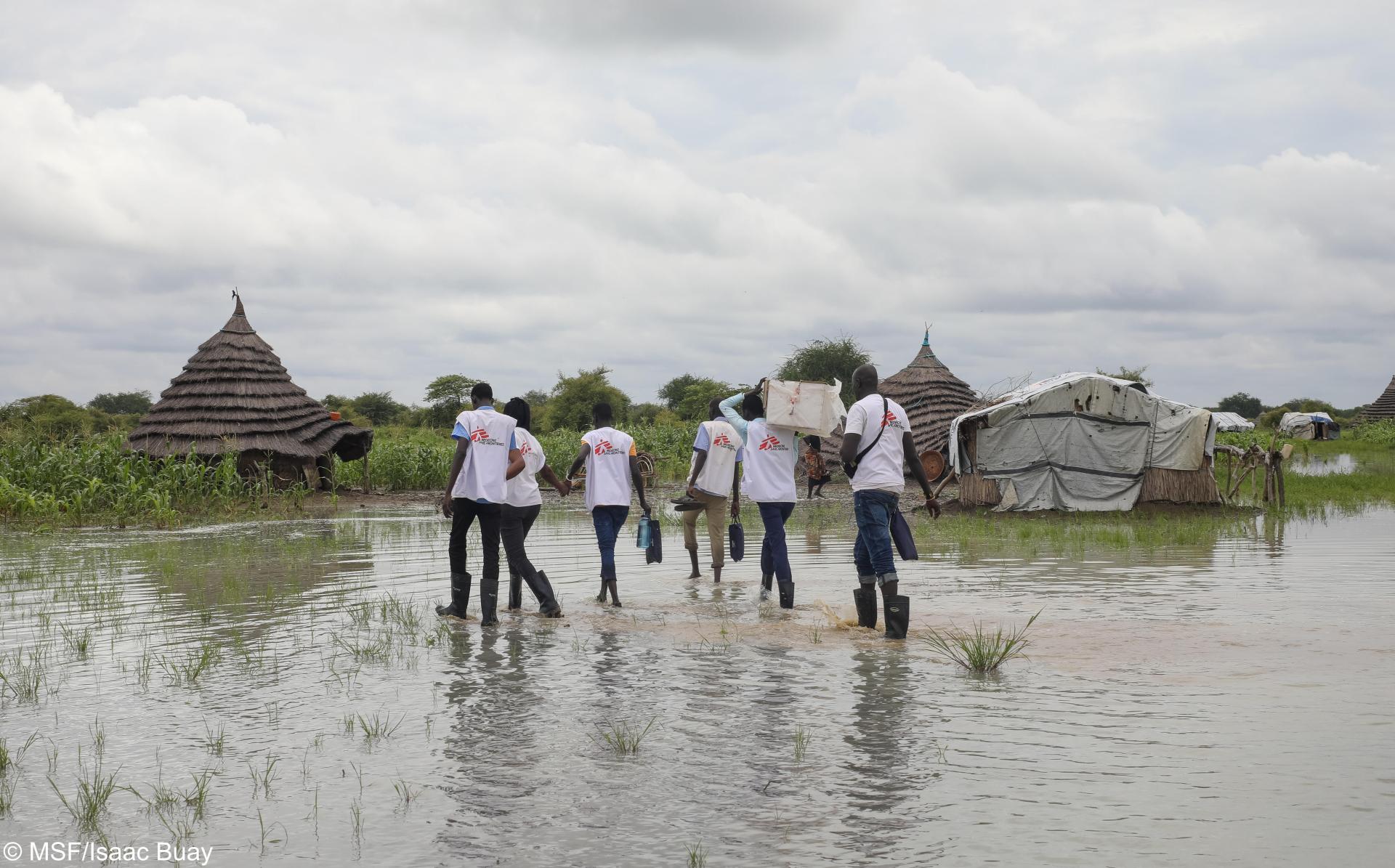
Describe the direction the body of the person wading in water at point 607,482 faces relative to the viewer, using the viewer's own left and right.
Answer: facing away from the viewer

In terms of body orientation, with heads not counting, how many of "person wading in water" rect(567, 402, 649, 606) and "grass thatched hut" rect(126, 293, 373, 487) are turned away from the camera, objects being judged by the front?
1

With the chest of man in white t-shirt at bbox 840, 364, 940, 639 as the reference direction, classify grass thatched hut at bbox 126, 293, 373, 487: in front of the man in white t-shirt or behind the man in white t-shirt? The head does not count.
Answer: in front

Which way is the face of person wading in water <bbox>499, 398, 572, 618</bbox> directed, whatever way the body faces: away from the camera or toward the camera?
away from the camera

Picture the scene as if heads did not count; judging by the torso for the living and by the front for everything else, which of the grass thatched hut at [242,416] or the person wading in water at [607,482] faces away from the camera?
the person wading in water

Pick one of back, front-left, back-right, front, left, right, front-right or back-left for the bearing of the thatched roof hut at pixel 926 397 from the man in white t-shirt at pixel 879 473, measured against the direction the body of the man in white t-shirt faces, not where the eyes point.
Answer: front-right

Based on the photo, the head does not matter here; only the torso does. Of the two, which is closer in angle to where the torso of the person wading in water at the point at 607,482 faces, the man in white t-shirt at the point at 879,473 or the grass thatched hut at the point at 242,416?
the grass thatched hut

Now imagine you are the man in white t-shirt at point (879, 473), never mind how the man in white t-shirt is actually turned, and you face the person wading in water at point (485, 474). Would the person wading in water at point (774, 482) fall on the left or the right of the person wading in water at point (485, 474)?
right

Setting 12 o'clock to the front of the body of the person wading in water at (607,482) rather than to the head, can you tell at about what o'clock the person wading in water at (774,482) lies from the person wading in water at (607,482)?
the person wading in water at (774,482) is roughly at 3 o'clock from the person wading in water at (607,482).

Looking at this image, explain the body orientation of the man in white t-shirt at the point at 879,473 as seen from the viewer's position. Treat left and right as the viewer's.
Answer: facing away from the viewer and to the left of the viewer

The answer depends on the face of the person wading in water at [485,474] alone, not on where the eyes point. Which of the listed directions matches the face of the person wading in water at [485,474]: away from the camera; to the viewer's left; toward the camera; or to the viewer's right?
away from the camera

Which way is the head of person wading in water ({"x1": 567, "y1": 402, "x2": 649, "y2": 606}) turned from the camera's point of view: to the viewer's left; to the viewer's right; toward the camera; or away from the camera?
away from the camera
